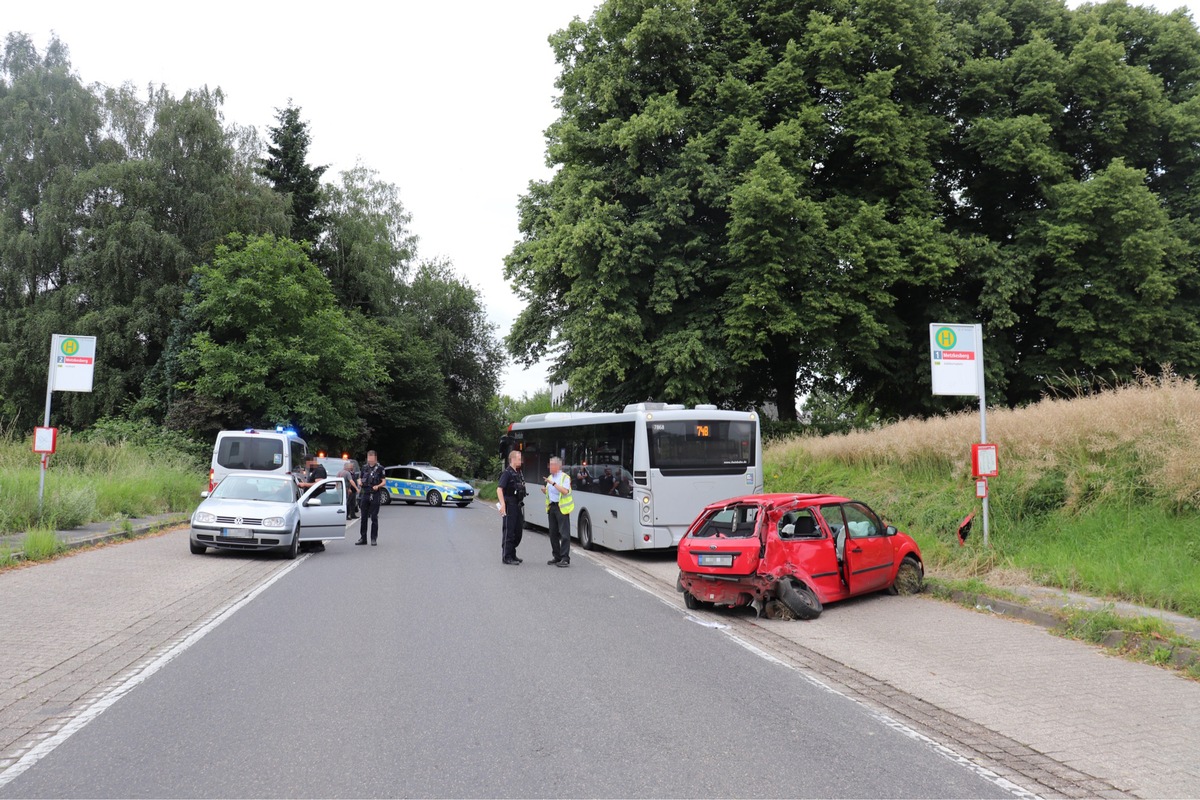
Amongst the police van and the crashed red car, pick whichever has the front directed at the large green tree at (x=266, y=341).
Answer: the police van

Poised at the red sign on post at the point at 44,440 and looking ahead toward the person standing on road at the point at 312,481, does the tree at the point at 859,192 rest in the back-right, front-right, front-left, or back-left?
front-left

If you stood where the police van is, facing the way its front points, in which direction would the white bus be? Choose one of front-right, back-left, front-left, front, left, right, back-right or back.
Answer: back-right

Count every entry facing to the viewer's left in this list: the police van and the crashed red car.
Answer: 0

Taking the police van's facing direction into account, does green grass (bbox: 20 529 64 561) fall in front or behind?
behind

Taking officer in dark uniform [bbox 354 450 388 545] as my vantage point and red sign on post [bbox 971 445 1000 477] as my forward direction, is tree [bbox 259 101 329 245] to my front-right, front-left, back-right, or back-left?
back-left

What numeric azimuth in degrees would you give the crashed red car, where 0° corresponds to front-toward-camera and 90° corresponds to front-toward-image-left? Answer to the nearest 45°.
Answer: approximately 225°

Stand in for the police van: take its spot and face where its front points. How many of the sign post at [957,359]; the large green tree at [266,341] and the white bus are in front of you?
1

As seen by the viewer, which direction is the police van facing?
away from the camera

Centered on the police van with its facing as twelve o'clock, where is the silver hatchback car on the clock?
The silver hatchback car is roughly at 6 o'clock from the police van.

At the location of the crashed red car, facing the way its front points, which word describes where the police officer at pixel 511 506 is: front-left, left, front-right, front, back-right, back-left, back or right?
left

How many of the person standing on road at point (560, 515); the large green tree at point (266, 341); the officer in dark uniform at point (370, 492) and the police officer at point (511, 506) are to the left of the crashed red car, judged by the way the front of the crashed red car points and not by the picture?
4

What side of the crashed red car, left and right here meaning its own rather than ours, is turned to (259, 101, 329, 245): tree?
left
